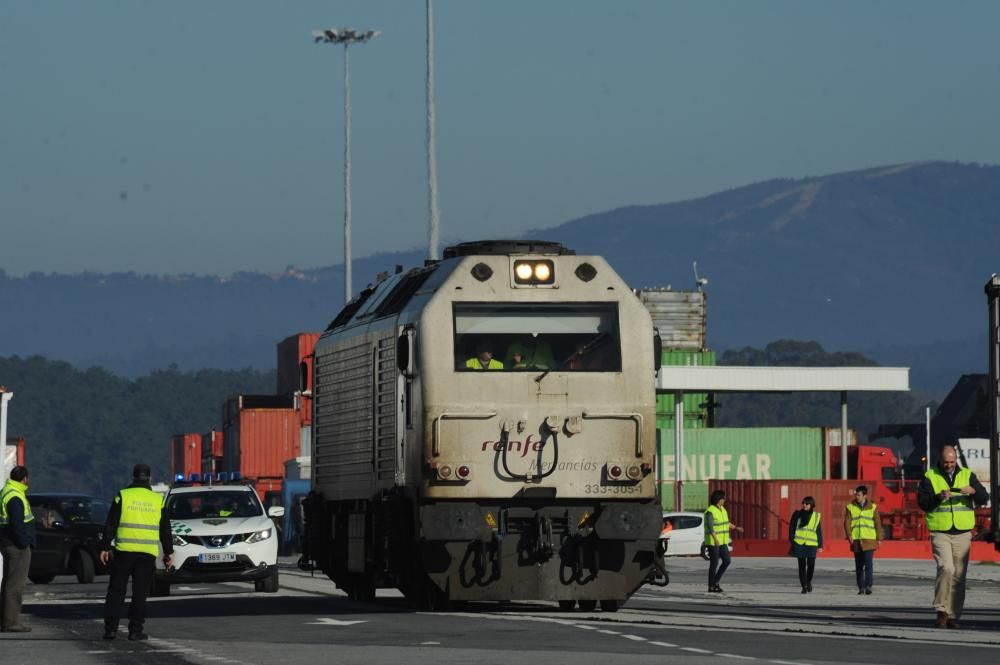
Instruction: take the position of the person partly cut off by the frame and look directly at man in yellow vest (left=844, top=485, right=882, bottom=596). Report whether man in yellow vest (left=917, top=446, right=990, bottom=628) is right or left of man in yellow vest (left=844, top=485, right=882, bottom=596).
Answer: right

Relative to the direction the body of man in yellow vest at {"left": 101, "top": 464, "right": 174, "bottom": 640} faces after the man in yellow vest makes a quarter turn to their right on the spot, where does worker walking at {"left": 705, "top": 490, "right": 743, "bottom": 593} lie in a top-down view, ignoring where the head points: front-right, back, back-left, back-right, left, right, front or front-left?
front-left

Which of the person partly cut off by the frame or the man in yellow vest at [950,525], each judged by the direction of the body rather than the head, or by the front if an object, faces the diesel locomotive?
the person partly cut off by the frame

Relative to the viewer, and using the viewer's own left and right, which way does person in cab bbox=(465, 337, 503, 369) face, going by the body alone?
facing the viewer

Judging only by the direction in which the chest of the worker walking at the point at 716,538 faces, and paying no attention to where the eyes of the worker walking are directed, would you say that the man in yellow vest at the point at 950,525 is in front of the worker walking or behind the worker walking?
in front

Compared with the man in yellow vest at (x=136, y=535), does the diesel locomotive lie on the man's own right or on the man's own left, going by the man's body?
on the man's own right

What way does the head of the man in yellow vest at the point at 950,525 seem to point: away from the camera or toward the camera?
toward the camera

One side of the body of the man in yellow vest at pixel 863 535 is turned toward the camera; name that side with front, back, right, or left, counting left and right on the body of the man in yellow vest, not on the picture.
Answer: front

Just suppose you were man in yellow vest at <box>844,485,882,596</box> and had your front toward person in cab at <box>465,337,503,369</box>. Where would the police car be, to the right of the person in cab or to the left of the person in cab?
right

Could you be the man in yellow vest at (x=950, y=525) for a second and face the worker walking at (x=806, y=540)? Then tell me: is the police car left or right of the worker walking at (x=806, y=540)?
left

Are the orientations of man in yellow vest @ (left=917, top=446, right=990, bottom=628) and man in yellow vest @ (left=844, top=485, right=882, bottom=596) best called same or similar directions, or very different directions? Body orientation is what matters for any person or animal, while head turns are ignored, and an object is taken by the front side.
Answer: same or similar directions

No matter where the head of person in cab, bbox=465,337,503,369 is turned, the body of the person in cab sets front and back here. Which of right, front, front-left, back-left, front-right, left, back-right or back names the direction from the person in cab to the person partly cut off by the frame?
right

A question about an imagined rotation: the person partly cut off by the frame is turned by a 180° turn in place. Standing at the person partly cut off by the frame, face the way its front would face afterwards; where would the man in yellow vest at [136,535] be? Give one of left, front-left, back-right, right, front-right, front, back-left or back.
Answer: back-left

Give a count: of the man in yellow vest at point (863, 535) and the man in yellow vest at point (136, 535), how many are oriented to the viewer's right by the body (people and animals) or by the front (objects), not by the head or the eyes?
0

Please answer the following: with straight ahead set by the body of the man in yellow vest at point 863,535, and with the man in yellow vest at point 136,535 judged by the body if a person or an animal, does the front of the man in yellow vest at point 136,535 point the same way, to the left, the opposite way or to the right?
the opposite way
